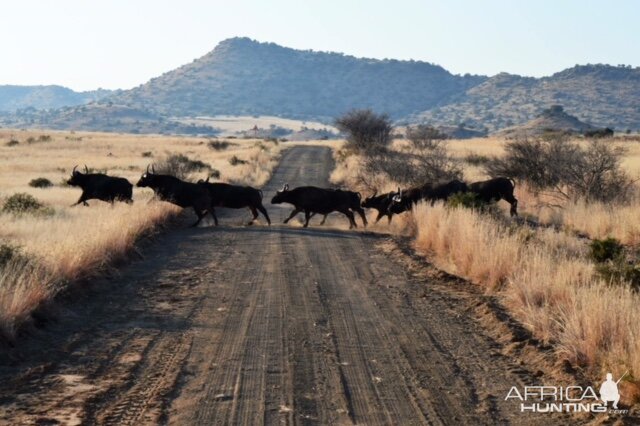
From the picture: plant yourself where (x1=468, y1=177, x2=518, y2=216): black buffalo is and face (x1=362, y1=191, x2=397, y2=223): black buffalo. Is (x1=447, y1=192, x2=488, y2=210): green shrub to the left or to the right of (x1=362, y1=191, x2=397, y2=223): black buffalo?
left

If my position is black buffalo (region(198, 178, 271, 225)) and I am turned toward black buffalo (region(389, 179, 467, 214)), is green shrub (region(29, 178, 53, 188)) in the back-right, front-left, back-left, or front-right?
back-left

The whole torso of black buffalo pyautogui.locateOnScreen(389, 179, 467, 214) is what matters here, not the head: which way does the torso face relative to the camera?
to the viewer's left

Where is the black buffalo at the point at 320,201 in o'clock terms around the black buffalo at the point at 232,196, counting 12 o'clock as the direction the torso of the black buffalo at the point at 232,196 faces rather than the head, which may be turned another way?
the black buffalo at the point at 320,201 is roughly at 6 o'clock from the black buffalo at the point at 232,196.

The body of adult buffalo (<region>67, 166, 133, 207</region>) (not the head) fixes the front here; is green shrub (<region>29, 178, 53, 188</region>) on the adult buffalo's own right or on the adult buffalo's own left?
on the adult buffalo's own right

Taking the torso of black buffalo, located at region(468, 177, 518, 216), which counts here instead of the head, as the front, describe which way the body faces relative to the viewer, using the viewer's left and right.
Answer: facing to the left of the viewer

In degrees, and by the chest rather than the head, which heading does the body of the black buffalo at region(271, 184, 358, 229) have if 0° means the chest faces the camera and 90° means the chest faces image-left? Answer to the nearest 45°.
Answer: approximately 90°

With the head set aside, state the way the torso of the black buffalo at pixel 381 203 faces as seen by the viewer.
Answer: to the viewer's left

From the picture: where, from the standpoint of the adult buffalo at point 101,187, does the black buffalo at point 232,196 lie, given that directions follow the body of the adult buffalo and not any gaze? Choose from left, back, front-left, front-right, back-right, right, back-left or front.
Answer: back-left

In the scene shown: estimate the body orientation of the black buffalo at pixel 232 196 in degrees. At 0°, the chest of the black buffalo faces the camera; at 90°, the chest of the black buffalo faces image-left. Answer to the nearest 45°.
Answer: approximately 90°

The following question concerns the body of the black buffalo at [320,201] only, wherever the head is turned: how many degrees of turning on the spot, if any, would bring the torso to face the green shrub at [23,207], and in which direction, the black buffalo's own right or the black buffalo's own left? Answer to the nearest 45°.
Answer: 0° — it already faces it
